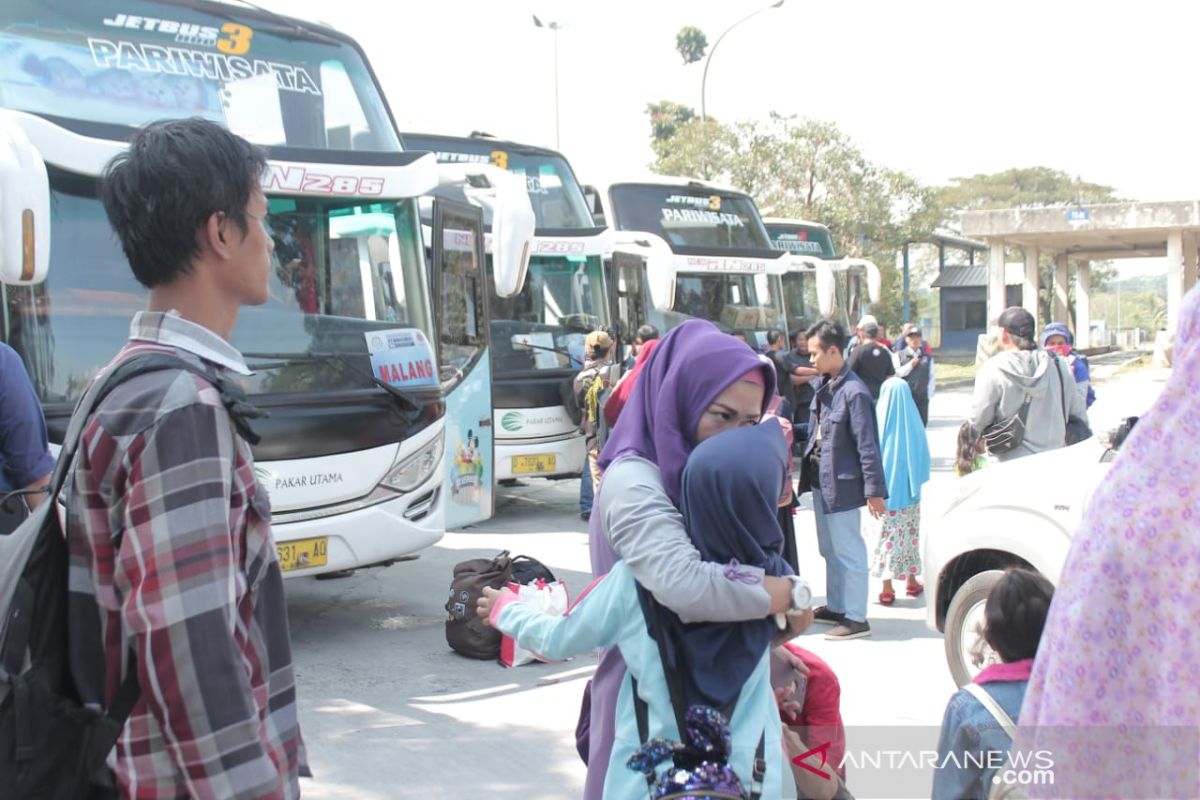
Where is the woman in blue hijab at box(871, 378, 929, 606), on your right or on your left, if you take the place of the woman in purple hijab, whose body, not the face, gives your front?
on your left

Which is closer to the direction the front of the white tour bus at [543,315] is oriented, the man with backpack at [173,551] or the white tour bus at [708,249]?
the man with backpack

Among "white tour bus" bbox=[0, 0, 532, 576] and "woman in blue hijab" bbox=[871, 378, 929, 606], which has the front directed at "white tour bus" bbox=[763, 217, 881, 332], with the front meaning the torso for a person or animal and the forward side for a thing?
the woman in blue hijab

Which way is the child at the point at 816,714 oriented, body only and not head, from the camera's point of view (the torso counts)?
to the viewer's left

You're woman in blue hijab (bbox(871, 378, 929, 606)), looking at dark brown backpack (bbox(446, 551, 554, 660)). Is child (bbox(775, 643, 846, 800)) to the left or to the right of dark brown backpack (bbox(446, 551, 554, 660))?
left

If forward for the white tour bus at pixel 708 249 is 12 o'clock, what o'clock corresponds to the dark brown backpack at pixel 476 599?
The dark brown backpack is roughly at 2 o'clock from the white tour bus.

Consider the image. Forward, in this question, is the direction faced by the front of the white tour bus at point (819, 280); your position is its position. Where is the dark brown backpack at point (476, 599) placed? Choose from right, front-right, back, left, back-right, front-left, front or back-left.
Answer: front-right

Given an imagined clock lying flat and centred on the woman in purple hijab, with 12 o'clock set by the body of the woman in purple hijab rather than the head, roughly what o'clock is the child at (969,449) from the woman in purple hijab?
The child is roughly at 8 o'clock from the woman in purple hijab.

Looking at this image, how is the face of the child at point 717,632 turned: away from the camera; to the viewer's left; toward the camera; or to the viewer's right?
away from the camera
